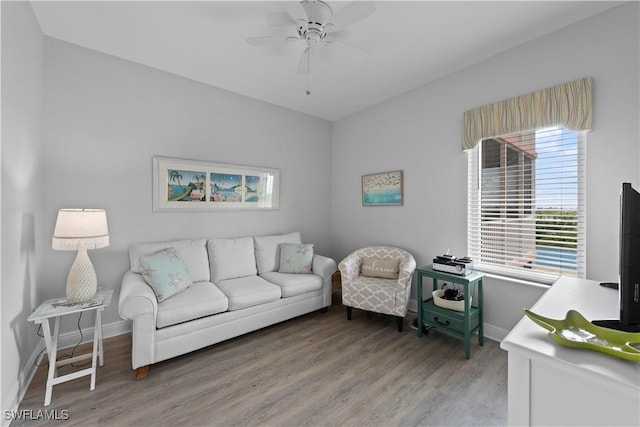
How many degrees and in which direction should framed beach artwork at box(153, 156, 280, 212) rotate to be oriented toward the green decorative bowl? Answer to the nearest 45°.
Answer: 0° — it already faces it

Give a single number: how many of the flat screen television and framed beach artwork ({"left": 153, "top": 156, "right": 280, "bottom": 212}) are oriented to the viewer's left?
1

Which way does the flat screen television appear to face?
to the viewer's left

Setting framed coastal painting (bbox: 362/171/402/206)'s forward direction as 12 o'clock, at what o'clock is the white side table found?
The white side table is roughly at 12 o'clock from the framed coastal painting.

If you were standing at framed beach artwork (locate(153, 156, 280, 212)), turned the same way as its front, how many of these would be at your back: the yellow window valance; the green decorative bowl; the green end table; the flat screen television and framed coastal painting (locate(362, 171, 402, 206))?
0

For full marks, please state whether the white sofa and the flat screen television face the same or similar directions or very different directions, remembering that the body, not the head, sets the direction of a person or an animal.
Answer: very different directions

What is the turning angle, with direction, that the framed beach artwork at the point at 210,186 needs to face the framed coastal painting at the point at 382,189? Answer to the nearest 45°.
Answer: approximately 45° to its left

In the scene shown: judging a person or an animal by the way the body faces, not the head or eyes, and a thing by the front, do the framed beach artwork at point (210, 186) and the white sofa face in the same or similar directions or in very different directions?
same or similar directions

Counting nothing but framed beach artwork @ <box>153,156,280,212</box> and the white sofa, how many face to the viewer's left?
0

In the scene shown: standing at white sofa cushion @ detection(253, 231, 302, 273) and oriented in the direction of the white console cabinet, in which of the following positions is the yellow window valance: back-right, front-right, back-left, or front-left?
front-left

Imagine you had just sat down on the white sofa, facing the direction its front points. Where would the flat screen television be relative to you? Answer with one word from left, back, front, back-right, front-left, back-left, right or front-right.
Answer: front

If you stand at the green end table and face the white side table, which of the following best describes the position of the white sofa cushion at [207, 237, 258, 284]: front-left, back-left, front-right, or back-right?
front-right

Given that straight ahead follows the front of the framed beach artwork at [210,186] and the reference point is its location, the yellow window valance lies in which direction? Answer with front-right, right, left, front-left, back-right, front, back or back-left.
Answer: front

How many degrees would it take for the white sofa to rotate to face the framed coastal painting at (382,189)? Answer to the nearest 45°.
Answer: approximately 45° to its left

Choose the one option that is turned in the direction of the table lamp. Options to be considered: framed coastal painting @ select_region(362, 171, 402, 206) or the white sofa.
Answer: the framed coastal painting

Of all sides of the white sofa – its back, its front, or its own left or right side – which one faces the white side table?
right

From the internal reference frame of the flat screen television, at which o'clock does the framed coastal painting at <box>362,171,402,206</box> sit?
The framed coastal painting is roughly at 1 o'clock from the flat screen television.

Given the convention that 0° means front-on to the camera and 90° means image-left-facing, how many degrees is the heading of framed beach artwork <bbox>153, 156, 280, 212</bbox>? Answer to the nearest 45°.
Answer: approximately 315°

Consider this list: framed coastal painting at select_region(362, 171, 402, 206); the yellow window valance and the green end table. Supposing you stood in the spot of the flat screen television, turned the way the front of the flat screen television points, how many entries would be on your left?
0
